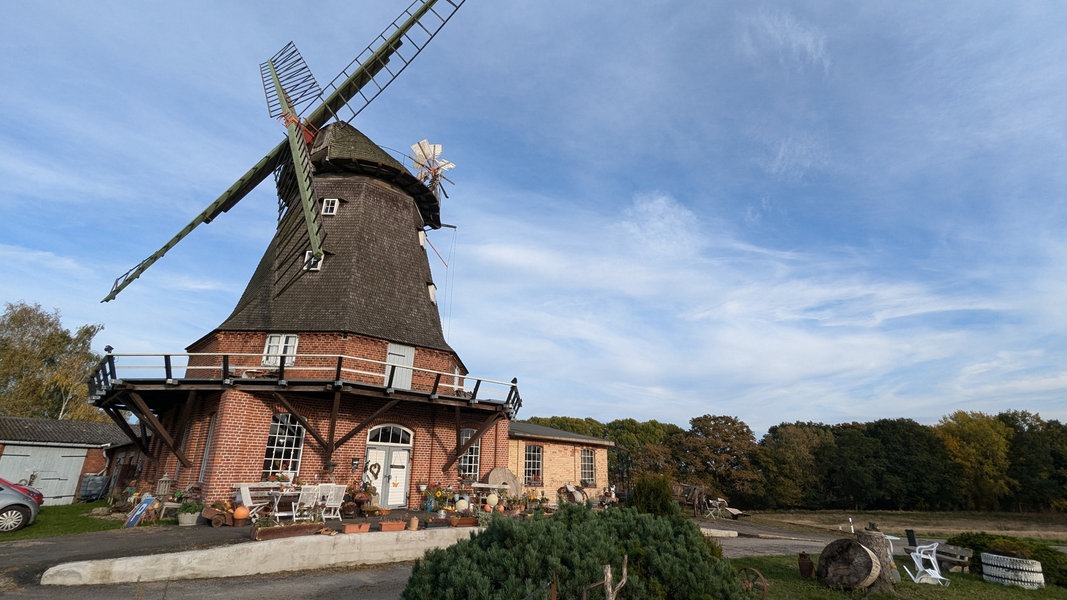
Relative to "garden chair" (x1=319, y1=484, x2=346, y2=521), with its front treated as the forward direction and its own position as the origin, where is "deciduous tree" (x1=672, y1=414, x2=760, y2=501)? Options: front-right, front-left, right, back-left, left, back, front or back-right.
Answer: back

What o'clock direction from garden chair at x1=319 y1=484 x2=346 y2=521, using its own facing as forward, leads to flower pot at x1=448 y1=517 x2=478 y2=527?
The flower pot is roughly at 8 o'clock from the garden chair.

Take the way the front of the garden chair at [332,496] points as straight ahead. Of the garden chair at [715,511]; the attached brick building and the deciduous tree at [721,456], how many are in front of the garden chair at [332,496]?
0

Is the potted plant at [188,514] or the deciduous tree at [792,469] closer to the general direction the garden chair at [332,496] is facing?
the potted plant

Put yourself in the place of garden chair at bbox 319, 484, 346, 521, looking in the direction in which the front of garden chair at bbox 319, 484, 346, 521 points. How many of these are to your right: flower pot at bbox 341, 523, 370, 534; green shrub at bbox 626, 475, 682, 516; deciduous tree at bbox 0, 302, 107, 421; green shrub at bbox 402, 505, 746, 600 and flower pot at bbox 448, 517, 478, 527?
1

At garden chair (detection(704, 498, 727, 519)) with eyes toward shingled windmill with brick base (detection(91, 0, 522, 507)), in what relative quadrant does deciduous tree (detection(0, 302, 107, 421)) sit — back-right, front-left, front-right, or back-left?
front-right

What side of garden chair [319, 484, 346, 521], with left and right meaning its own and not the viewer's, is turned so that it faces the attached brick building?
back

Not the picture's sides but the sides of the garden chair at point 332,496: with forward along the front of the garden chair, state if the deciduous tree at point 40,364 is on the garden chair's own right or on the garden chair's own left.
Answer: on the garden chair's own right

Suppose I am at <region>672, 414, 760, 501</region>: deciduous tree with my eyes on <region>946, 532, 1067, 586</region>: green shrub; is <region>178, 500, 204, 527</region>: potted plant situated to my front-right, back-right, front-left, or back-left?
front-right

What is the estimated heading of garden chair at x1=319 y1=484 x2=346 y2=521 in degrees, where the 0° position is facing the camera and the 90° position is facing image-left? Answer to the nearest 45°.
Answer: approximately 45°

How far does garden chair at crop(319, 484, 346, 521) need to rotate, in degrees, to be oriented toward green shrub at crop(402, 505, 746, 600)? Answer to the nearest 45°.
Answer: approximately 45° to its left
